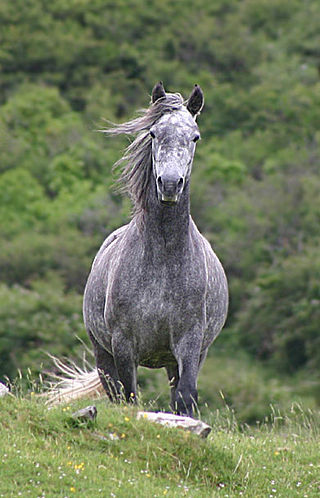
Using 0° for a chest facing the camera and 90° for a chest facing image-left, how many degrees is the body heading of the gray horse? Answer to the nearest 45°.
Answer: approximately 0°
